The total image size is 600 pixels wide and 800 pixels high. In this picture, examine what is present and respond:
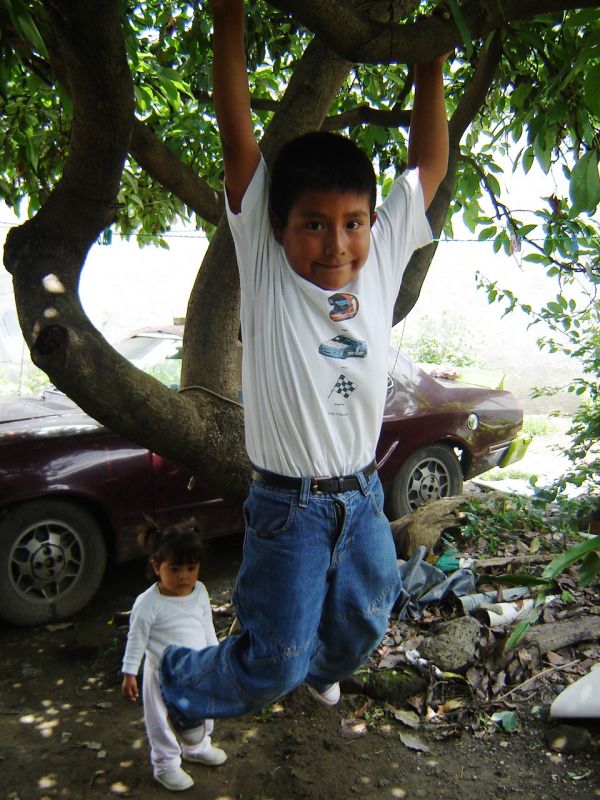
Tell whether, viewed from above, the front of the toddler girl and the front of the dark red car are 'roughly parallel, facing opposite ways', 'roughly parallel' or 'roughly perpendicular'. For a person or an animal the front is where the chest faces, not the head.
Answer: roughly perpendicular

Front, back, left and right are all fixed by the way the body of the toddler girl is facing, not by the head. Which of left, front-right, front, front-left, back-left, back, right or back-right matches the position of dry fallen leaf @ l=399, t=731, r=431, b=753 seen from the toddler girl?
front-left

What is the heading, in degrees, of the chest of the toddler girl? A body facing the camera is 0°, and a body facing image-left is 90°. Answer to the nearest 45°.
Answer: approximately 315°
